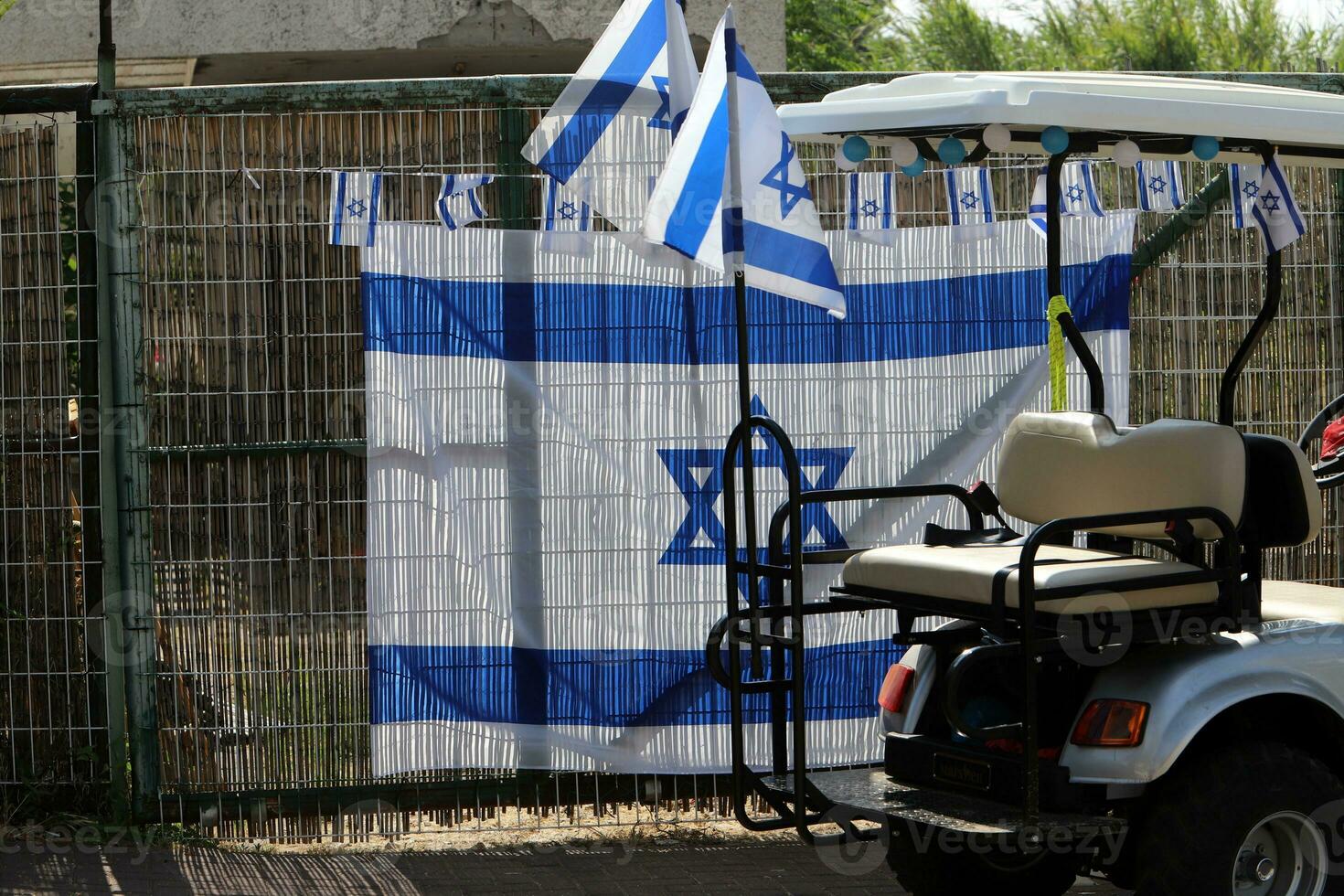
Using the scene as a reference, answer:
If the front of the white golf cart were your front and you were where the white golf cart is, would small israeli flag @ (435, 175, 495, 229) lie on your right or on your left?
on your left

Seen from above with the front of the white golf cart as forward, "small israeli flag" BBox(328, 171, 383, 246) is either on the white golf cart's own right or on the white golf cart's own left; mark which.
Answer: on the white golf cart's own left

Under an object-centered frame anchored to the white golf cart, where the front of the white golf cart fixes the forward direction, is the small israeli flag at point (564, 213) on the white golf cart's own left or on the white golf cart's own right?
on the white golf cart's own left

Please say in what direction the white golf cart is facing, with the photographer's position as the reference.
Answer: facing away from the viewer and to the right of the viewer

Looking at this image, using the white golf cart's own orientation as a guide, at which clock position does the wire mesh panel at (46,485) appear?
The wire mesh panel is roughly at 8 o'clock from the white golf cart.
